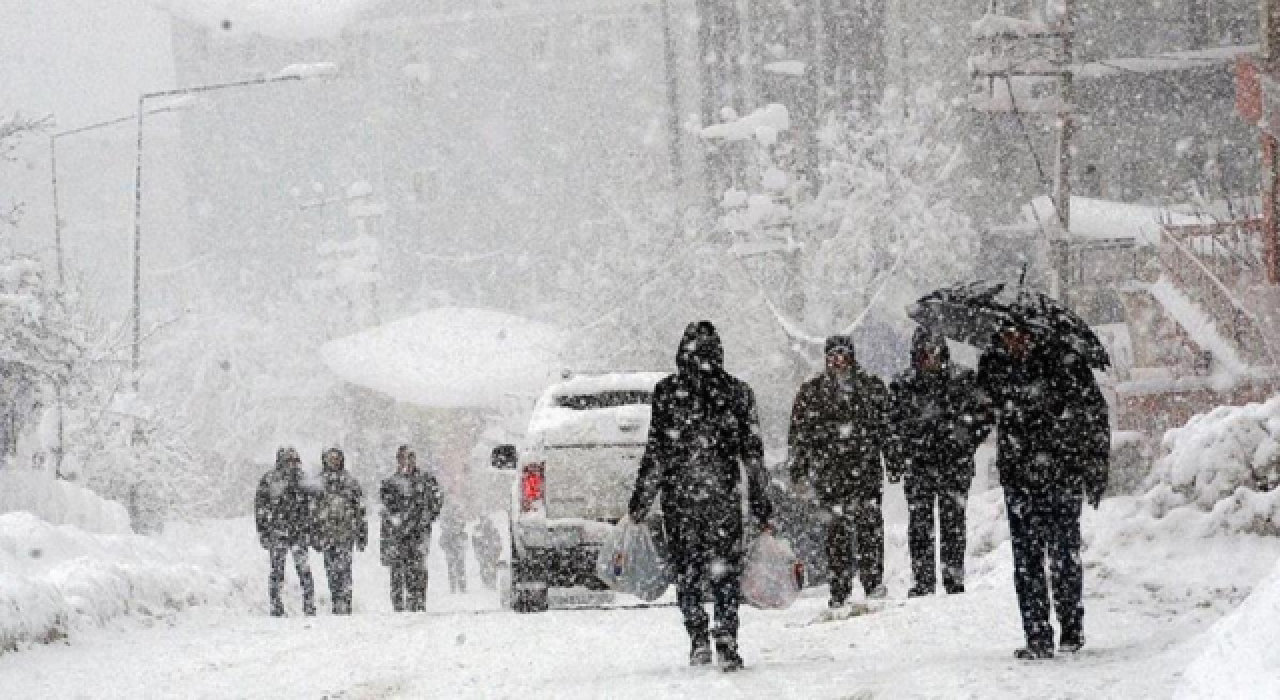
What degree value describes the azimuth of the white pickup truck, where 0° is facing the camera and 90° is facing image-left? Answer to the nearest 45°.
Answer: approximately 180°

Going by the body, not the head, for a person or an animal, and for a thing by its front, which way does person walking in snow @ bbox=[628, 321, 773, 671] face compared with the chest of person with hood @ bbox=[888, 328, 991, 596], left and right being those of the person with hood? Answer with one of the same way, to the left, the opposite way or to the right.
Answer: the opposite way

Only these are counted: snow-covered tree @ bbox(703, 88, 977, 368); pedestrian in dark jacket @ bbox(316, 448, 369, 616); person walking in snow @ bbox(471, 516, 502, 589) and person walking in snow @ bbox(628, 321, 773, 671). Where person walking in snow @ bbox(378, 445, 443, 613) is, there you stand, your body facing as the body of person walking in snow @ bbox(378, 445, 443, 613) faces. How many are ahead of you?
1

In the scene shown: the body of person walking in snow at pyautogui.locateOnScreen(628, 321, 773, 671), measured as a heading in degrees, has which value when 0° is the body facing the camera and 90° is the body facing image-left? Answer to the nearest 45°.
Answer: approximately 180°

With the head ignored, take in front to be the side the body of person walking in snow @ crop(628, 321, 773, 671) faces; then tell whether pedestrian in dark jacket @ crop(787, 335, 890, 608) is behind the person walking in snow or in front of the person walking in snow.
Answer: in front

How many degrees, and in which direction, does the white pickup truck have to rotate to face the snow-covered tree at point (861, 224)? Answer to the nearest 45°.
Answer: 0° — it already faces it

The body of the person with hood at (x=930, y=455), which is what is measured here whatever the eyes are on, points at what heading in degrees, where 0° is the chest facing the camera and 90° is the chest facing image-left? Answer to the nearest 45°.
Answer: approximately 0°

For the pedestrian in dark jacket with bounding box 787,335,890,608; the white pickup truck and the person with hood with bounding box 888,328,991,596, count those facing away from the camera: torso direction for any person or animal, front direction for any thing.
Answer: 1

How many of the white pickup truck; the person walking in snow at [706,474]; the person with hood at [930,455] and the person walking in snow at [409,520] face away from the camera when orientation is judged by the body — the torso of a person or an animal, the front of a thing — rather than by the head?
2

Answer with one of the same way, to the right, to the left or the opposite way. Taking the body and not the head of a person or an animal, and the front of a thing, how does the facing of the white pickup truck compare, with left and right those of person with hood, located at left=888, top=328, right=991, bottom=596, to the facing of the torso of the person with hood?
the opposite way
